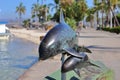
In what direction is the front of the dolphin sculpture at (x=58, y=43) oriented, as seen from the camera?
facing the viewer and to the left of the viewer
